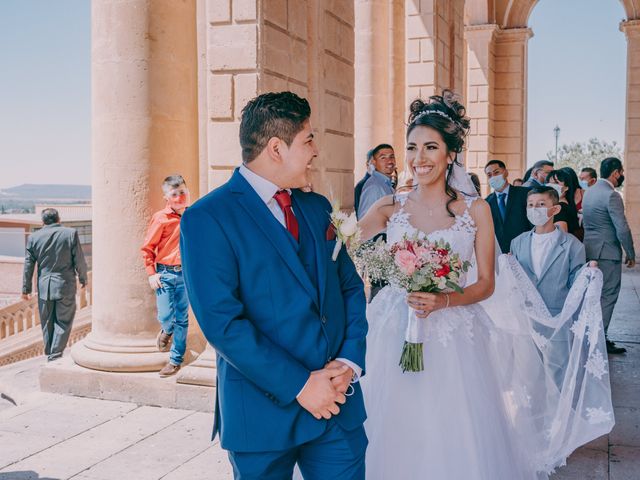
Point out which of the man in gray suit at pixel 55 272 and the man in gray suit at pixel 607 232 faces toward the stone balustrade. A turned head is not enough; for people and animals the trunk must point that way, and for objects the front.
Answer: the man in gray suit at pixel 55 272

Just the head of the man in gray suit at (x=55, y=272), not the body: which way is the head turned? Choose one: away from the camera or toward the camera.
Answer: away from the camera

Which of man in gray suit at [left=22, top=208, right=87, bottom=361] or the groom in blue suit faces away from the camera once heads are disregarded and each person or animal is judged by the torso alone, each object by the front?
the man in gray suit

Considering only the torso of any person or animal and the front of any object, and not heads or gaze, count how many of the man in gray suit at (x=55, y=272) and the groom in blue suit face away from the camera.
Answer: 1

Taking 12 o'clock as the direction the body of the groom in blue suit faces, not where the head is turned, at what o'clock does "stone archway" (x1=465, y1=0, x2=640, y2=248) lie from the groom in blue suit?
The stone archway is roughly at 8 o'clock from the groom in blue suit.

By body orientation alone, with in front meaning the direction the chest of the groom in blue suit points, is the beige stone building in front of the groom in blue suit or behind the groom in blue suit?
behind

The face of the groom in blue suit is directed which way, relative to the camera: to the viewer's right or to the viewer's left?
to the viewer's right

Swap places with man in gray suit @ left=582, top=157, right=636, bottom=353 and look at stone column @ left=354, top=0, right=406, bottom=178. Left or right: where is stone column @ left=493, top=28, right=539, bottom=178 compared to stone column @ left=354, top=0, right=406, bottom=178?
right

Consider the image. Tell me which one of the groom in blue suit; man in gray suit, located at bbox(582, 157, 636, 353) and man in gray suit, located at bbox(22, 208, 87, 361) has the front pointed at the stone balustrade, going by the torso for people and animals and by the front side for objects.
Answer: man in gray suit, located at bbox(22, 208, 87, 361)

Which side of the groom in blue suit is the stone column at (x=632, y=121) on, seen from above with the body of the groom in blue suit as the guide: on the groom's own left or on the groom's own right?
on the groom's own left

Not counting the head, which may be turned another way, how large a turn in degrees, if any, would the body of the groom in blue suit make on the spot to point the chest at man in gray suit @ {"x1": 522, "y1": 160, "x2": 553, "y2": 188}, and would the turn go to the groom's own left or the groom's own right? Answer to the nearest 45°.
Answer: approximately 90° to the groom's own left
